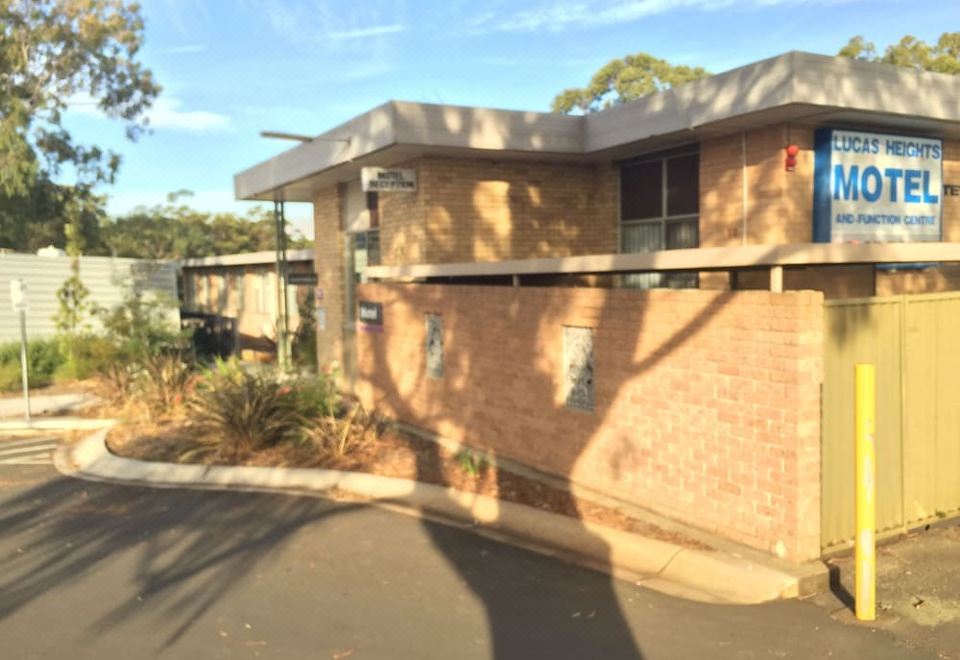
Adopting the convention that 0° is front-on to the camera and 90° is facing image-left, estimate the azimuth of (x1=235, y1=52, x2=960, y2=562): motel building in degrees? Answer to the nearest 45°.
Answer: approximately 45°

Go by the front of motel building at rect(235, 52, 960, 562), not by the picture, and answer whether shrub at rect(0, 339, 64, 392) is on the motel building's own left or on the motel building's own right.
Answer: on the motel building's own right

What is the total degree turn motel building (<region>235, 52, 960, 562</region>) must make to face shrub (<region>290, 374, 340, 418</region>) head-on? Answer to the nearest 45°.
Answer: approximately 45° to its right

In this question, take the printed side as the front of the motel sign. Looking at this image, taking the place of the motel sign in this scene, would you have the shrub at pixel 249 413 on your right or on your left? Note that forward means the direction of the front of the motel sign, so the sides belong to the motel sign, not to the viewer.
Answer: on your right

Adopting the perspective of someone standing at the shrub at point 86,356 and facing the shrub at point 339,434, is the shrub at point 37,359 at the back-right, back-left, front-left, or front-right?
back-right

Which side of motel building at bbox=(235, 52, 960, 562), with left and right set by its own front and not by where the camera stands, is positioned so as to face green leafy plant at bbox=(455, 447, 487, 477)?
front

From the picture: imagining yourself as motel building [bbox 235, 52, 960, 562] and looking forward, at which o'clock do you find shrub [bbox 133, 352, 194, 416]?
The shrub is roughly at 2 o'clock from the motel building.

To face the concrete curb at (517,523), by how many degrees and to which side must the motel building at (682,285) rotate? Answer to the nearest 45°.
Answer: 0° — it already faces it
